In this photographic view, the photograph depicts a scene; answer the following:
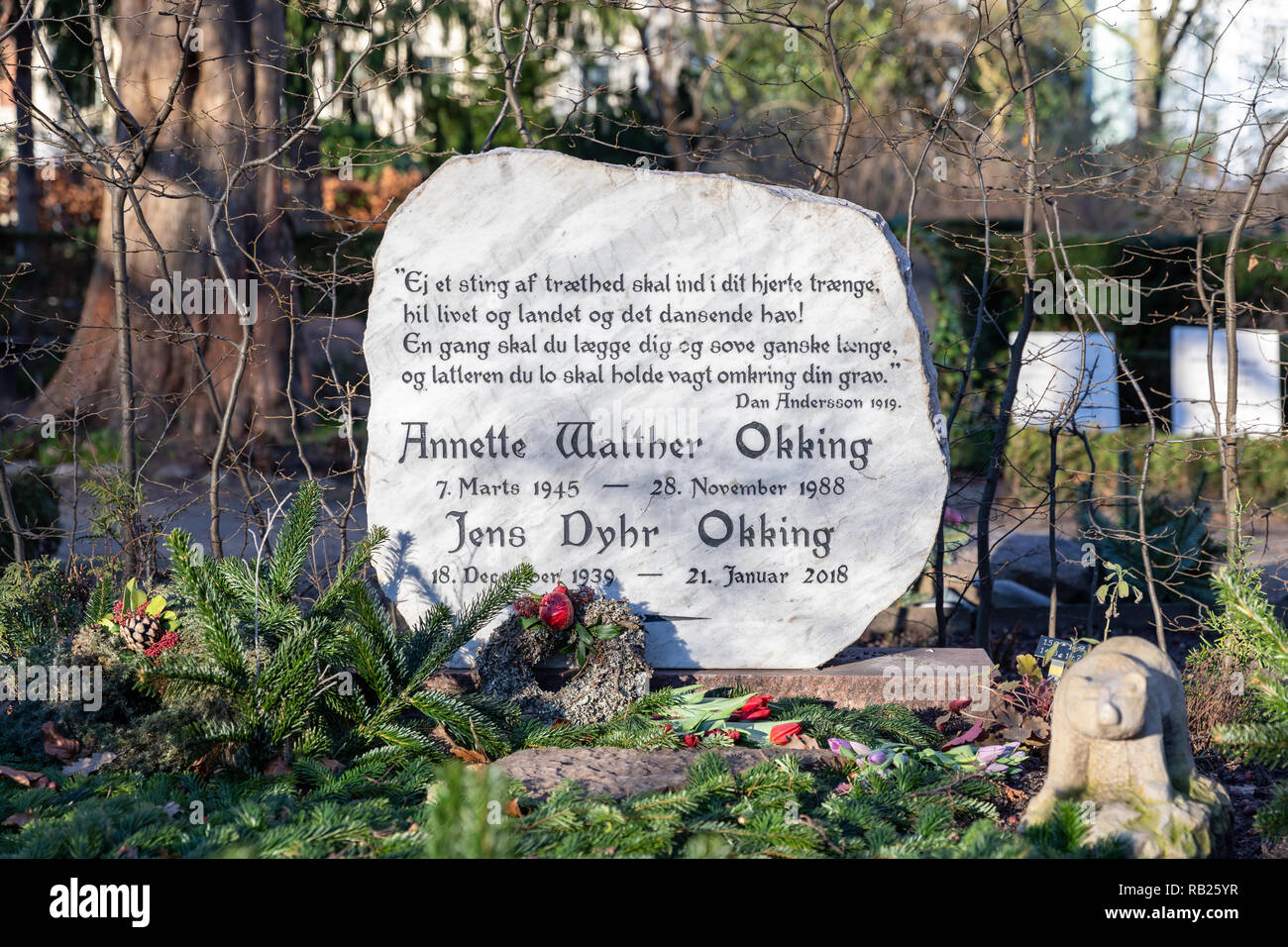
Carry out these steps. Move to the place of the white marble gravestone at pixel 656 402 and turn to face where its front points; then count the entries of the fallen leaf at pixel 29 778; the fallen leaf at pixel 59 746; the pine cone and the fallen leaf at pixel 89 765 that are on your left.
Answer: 0

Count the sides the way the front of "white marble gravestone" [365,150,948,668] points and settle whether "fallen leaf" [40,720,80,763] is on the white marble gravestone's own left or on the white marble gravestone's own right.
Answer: on the white marble gravestone's own right

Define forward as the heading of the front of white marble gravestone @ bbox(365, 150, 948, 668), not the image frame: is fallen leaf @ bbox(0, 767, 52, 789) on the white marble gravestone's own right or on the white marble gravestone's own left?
on the white marble gravestone's own right

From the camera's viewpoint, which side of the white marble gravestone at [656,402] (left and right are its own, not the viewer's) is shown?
front

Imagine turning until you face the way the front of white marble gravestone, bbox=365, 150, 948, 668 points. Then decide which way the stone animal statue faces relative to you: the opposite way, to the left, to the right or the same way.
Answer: the same way

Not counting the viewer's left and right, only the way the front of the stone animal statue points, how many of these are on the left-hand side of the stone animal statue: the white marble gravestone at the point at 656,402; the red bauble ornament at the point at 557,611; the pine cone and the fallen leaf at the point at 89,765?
0

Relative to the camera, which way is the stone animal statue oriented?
toward the camera

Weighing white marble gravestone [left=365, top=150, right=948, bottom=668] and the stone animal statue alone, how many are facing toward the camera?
2

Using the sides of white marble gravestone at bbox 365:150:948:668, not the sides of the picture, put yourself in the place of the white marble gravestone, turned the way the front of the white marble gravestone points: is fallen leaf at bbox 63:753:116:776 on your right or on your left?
on your right

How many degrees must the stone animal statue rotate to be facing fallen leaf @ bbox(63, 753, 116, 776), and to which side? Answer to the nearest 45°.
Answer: approximately 90° to its right
